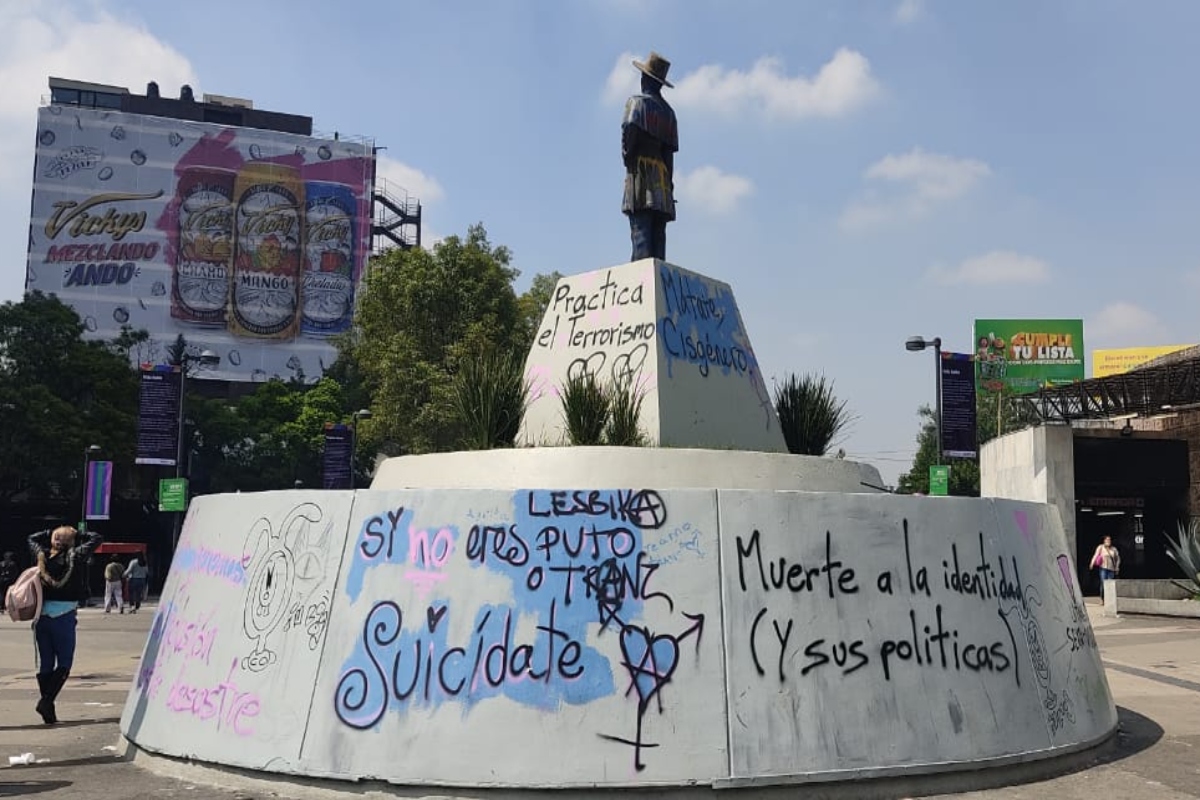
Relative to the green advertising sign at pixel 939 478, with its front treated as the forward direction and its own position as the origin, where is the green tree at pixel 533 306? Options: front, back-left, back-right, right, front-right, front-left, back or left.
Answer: back-right

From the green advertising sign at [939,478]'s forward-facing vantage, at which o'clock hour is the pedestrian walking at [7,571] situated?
The pedestrian walking is roughly at 3 o'clock from the green advertising sign.

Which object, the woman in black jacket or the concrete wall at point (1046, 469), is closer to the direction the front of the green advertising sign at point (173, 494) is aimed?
the woman in black jacket

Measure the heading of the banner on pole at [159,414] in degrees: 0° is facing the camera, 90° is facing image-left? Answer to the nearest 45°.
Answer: approximately 0°

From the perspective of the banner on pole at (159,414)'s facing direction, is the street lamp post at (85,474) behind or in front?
behind

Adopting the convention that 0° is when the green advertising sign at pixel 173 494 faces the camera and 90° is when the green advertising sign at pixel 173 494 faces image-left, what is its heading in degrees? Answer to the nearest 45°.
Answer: approximately 0°

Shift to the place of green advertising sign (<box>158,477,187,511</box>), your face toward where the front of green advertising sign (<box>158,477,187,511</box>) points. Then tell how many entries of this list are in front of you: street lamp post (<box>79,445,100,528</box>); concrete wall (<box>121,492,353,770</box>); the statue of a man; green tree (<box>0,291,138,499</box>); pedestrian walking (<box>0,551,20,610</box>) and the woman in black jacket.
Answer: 3

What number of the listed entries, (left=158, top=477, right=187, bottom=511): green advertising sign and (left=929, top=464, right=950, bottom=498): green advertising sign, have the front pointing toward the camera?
2
